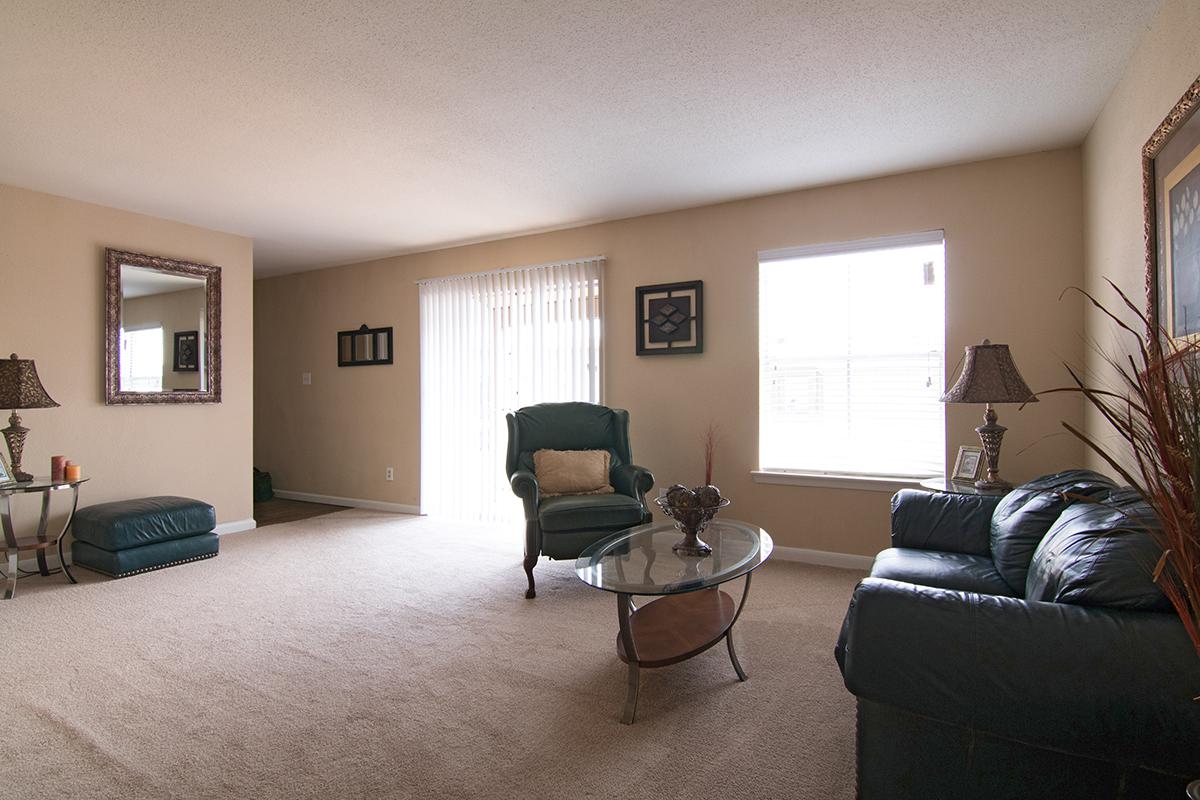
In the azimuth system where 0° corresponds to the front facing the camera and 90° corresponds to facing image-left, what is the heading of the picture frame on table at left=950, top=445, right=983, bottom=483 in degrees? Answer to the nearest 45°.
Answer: approximately 45°

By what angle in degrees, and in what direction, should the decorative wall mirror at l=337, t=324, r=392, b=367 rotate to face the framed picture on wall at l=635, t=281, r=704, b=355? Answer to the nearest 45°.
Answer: approximately 90° to its left

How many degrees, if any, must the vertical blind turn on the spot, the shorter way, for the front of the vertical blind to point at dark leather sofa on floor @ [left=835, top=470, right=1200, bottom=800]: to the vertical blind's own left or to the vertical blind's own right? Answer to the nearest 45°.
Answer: approximately 45° to the vertical blind's own left

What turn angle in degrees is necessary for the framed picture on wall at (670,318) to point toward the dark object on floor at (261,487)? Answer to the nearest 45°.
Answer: approximately 90° to its right

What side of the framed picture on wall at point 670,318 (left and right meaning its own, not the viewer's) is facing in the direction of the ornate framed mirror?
right

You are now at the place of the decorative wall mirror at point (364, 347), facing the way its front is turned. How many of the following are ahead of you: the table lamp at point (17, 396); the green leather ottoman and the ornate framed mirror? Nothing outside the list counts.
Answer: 3

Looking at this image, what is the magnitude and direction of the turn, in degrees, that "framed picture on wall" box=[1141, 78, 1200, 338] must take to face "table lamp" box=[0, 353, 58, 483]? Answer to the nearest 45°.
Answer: approximately 45° to its left

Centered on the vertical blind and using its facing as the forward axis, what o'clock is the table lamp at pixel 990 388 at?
The table lamp is roughly at 9 o'clock from the vertical blind.

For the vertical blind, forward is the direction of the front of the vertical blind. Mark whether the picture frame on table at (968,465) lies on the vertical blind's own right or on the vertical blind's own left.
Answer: on the vertical blind's own left

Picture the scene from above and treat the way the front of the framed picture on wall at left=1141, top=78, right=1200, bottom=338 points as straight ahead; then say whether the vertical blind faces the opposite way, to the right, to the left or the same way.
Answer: to the left

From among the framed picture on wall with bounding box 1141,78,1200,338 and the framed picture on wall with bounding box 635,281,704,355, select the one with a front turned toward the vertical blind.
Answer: the framed picture on wall with bounding box 1141,78,1200,338

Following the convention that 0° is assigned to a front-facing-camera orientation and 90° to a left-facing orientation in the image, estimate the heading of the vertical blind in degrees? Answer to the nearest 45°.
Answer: approximately 45°

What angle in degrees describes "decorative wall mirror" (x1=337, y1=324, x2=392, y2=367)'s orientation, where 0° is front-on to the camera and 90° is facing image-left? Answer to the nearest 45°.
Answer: approximately 45°

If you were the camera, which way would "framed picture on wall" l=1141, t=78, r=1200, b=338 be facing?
facing to the left of the viewer

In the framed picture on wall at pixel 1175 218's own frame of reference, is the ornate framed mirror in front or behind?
in front

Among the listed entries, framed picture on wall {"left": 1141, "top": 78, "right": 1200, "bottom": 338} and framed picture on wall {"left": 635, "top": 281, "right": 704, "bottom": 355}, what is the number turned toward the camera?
1
